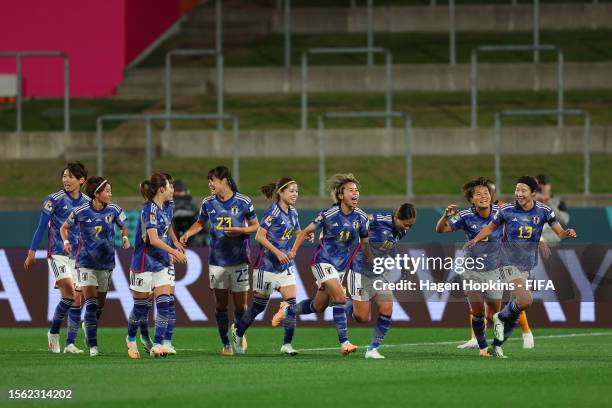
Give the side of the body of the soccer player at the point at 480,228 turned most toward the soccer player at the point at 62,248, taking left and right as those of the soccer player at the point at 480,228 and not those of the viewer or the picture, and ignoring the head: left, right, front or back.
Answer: right

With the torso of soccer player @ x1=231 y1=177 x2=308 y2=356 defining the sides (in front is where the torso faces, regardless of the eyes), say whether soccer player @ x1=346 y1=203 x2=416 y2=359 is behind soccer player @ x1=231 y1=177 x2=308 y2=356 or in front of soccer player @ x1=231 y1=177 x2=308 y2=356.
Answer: in front

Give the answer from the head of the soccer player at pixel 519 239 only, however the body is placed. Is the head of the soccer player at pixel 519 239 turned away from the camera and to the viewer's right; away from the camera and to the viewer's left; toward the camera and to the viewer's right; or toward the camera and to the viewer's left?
toward the camera and to the viewer's left

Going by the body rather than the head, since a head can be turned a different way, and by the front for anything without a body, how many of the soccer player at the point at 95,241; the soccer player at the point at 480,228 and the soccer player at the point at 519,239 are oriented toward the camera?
3

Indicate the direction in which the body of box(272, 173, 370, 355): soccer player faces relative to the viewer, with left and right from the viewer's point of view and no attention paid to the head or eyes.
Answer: facing the viewer and to the right of the viewer

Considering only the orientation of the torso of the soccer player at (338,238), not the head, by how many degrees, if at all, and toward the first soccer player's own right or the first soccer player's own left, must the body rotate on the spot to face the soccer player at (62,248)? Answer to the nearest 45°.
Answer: approximately 135° to the first soccer player's own right

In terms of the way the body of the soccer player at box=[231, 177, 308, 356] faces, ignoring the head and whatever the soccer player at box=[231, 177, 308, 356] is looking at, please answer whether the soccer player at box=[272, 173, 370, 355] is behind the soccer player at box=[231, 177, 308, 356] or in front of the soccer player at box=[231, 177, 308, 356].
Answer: in front

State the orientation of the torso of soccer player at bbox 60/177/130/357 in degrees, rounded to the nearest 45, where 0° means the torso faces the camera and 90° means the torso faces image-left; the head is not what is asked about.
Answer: approximately 0°

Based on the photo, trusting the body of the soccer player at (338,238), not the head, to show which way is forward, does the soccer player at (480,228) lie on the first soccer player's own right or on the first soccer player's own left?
on the first soccer player's own left

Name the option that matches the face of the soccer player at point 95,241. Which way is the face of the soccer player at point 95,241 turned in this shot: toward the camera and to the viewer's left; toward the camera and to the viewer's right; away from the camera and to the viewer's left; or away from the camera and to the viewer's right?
toward the camera and to the viewer's right

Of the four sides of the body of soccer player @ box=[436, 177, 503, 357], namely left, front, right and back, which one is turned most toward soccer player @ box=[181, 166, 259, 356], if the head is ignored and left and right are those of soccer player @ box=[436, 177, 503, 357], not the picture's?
right
